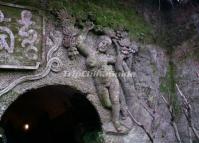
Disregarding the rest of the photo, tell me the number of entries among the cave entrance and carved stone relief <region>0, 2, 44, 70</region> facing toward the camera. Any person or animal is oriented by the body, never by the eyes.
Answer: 2

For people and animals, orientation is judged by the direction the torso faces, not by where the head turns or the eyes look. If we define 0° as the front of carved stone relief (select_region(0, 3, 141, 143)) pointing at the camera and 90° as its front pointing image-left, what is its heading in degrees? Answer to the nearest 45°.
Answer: approximately 0°

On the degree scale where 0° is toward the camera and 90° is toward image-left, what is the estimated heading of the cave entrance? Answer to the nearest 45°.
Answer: approximately 0°

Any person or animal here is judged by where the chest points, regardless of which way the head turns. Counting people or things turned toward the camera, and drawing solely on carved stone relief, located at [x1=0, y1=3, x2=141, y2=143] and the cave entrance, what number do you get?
2
